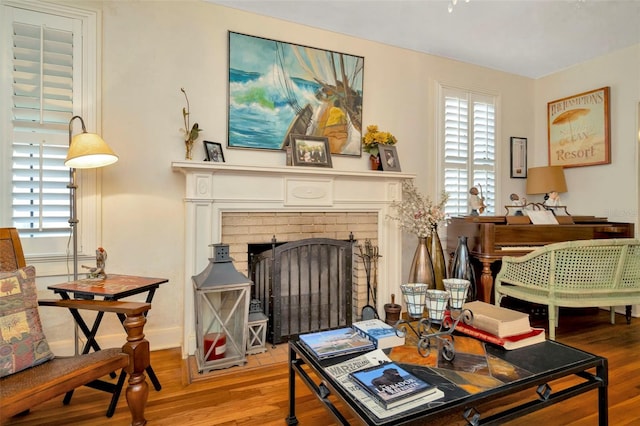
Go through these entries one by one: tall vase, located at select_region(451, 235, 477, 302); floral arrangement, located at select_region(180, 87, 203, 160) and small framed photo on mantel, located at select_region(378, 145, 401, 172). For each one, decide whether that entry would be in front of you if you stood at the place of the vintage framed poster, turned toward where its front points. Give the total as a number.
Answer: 3

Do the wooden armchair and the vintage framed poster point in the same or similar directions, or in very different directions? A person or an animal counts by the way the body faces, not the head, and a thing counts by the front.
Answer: very different directions

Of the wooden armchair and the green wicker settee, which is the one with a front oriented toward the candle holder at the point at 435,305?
the wooden armchair

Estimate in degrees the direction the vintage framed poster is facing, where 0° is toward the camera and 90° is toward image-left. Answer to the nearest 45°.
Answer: approximately 45°

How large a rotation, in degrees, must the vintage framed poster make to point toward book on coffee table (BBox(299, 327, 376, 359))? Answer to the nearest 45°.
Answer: approximately 45° to its left

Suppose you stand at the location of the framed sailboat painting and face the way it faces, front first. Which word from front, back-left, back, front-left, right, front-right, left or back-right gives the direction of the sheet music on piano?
front-left

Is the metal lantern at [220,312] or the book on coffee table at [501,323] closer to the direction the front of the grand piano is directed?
the book on coffee table

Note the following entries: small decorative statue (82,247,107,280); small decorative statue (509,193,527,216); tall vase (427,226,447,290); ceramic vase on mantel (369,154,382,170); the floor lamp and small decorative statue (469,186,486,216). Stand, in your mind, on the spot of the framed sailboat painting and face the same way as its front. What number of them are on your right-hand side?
2

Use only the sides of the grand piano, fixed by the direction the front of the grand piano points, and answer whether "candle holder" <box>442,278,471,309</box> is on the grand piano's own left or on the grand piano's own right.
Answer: on the grand piano's own right

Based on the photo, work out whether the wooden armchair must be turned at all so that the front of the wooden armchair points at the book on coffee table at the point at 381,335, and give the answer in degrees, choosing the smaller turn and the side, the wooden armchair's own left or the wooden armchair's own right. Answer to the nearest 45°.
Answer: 0° — it already faces it

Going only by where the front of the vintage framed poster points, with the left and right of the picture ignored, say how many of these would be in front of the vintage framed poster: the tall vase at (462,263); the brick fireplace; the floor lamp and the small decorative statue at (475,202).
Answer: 4

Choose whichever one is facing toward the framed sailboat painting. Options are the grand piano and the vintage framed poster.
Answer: the vintage framed poster

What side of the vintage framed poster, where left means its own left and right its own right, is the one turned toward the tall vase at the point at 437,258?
front

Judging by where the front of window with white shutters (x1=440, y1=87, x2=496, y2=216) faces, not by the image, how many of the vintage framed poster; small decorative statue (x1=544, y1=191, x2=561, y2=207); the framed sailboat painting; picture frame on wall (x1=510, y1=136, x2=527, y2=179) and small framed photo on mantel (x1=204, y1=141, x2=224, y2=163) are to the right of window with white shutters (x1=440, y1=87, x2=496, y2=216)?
2

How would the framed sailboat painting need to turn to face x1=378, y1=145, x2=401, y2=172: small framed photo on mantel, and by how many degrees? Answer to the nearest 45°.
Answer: approximately 45° to its left
